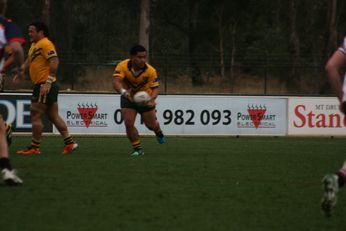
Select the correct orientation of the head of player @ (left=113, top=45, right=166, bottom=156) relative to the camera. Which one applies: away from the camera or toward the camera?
toward the camera

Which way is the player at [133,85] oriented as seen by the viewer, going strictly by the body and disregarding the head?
toward the camera

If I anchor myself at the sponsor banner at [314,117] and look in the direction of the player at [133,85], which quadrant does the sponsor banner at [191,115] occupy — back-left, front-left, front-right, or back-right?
front-right

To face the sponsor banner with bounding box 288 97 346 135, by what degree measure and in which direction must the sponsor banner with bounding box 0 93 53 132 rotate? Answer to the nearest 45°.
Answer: approximately 90° to its left

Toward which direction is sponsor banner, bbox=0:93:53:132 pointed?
toward the camera

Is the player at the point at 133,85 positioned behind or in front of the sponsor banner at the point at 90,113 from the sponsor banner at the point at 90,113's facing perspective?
in front
